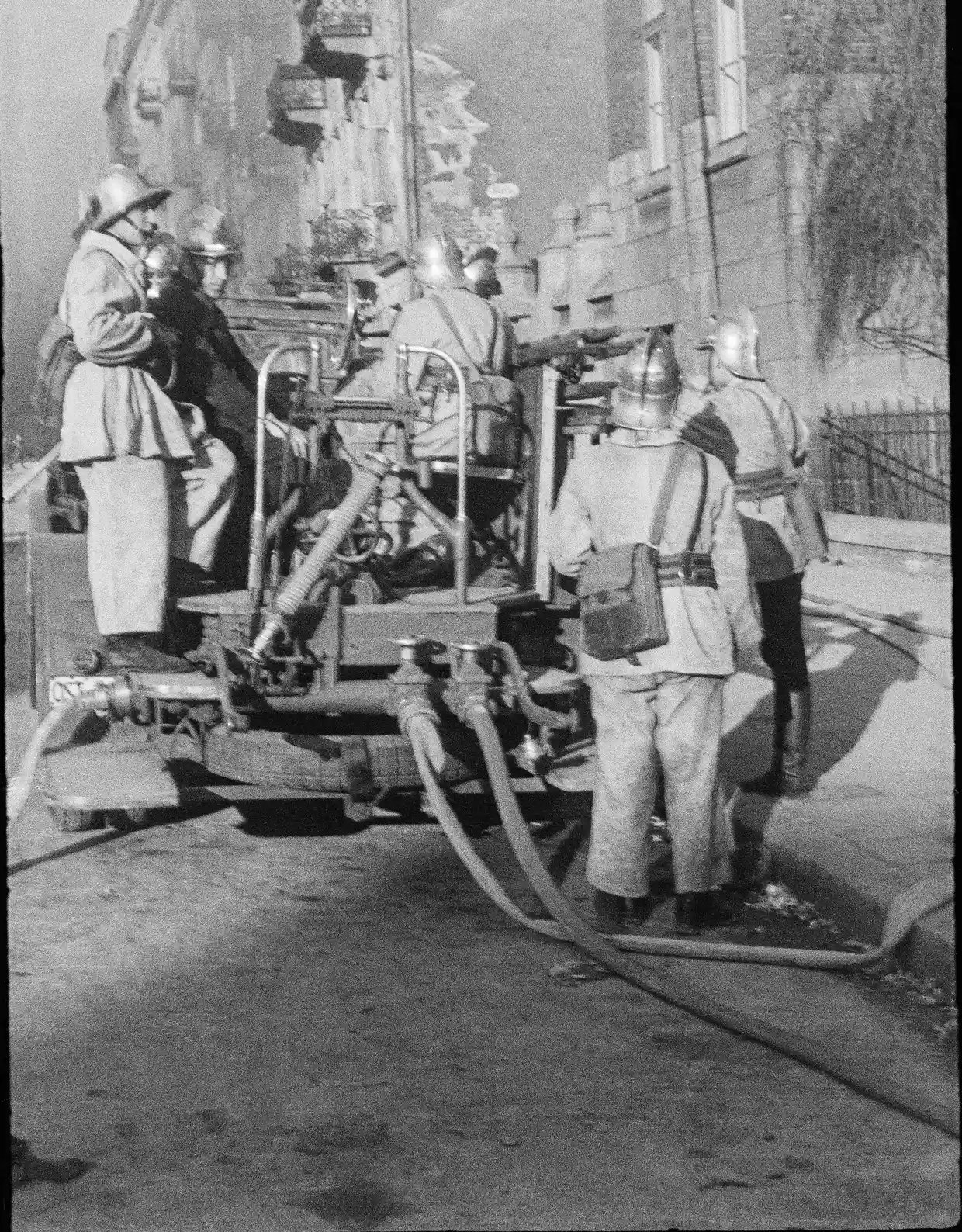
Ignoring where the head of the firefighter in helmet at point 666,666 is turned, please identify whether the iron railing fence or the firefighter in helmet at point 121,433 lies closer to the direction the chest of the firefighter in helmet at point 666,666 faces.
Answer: the iron railing fence

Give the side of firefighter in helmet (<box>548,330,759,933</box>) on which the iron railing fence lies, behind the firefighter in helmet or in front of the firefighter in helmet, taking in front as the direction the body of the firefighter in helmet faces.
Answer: in front

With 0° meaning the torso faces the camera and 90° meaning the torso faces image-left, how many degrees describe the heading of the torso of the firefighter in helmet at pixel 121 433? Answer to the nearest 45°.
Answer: approximately 270°

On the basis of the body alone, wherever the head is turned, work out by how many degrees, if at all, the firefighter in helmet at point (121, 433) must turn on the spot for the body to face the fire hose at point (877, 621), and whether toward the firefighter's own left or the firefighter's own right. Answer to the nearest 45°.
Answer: approximately 45° to the firefighter's own left

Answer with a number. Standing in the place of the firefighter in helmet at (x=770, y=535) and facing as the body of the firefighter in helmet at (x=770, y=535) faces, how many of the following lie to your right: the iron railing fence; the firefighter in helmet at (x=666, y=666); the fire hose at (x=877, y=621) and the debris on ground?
2

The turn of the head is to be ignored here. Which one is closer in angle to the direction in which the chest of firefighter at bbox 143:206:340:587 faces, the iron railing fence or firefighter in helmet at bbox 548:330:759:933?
the firefighter in helmet

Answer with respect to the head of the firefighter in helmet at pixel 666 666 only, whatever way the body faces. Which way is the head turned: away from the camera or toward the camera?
away from the camera

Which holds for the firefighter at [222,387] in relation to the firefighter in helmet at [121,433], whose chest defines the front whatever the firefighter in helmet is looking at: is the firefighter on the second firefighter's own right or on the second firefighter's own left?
on the second firefighter's own left

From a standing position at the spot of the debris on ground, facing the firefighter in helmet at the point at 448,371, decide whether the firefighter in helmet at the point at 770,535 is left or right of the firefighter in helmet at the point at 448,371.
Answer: right

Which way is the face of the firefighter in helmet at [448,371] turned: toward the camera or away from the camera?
away from the camera

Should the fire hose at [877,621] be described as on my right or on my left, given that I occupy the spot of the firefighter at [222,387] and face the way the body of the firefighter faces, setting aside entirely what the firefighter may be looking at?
on my left

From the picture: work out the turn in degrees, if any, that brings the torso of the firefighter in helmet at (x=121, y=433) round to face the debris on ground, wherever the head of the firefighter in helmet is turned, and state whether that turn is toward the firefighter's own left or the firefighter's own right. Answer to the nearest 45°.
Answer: approximately 45° to the firefighter's own right

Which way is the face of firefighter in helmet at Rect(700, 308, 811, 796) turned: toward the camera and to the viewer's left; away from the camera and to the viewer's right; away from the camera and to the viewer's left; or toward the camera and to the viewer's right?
away from the camera and to the viewer's left

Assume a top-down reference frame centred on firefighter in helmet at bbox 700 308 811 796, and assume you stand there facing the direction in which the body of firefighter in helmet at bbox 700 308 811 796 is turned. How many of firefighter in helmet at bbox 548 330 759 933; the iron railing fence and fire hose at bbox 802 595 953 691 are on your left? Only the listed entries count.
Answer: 1

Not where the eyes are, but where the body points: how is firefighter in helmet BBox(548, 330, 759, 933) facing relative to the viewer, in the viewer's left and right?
facing away from the viewer
